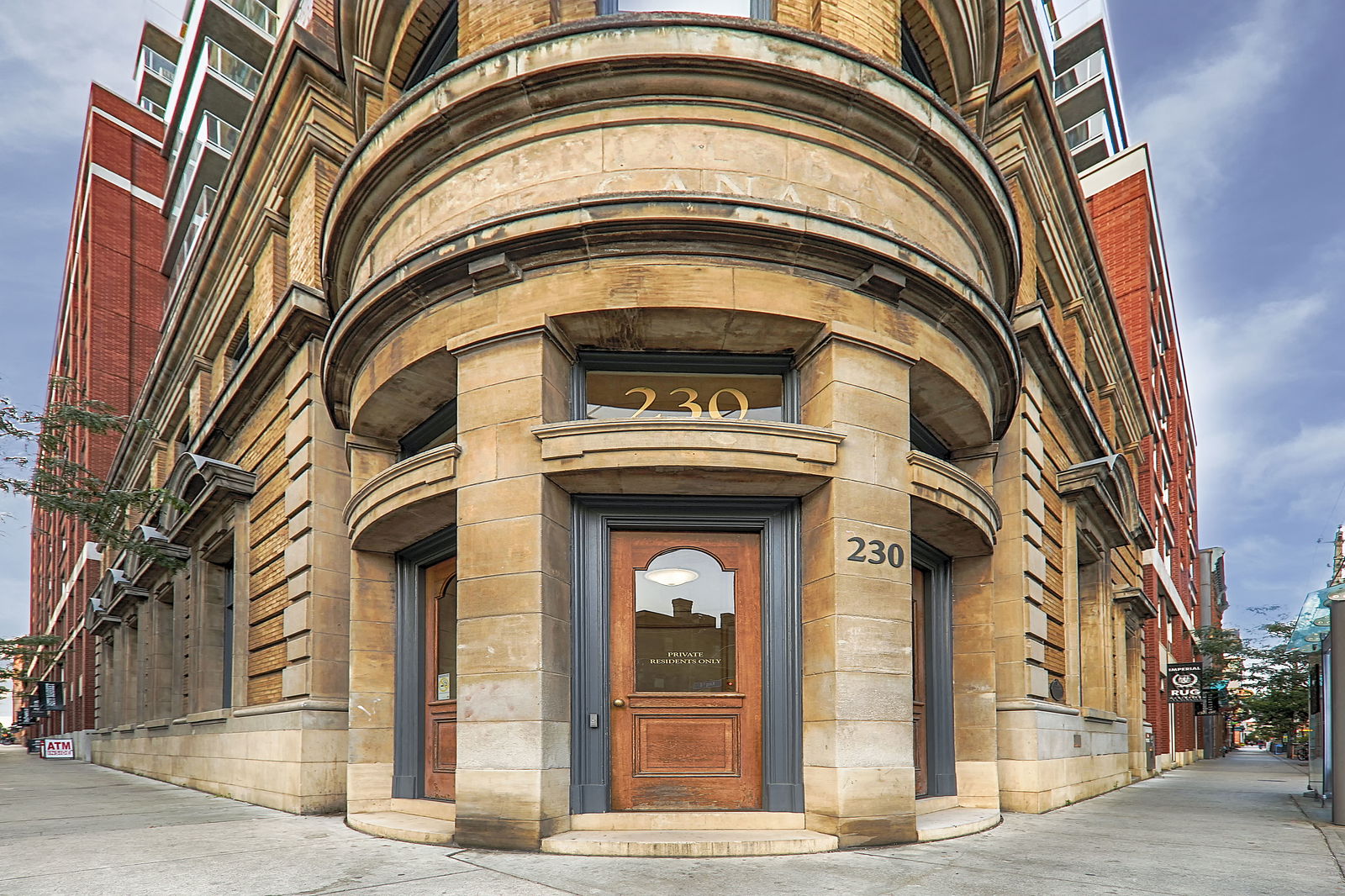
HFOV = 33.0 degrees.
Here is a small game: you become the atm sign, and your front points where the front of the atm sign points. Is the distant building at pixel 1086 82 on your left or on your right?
on your left

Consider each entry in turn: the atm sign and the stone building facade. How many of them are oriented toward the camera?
2

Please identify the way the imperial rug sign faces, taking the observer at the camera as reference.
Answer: facing the viewer

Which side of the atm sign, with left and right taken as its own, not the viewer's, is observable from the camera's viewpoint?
front

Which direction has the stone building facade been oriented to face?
toward the camera

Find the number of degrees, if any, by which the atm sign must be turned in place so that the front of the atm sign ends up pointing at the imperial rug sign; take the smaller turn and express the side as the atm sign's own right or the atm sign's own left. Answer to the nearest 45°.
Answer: approximately 45° to the atm sign's own left

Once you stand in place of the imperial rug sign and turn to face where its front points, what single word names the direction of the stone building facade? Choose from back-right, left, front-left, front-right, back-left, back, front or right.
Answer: front

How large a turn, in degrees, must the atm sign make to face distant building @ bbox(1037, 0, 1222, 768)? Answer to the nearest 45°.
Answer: approximately 45° to its left
